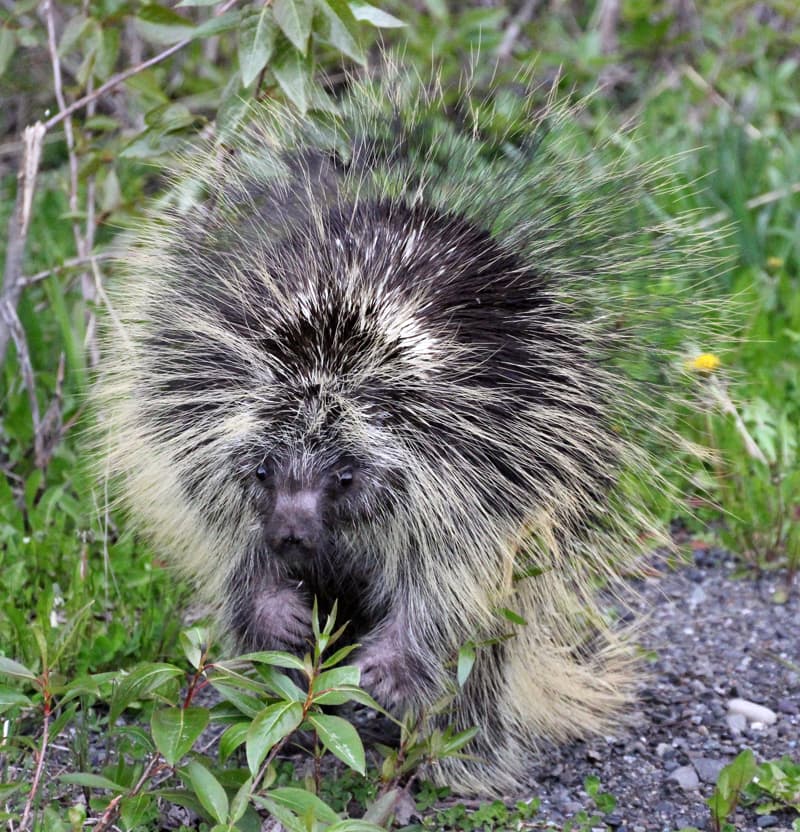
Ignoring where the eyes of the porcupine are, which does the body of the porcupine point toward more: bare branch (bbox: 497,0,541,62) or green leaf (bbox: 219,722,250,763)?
the green leaf

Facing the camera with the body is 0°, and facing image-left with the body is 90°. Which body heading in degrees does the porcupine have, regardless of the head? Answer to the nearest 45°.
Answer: approximately 45°

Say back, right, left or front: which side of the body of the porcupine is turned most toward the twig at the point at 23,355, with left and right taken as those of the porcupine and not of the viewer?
right
